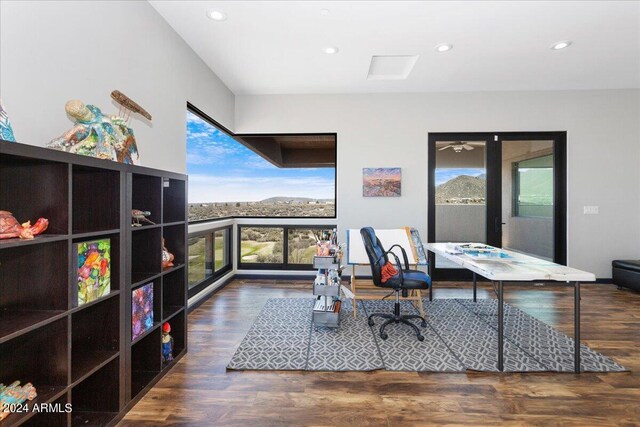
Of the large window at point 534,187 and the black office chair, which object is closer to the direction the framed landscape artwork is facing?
the black office chair

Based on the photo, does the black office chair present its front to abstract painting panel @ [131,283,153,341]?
no

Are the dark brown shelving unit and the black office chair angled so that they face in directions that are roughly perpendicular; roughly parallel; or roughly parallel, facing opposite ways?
roughly parallel

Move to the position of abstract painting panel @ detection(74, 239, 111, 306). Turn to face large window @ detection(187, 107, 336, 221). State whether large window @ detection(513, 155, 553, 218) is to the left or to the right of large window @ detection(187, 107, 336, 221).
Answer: right

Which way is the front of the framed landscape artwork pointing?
toward the camera

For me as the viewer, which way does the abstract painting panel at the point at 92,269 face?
facing the viewer and to the right of the viewer

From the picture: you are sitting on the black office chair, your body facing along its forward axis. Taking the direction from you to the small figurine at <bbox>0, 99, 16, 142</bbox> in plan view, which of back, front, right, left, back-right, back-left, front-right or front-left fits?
back-right

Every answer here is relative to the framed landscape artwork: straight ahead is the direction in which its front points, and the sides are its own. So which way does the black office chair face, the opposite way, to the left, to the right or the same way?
to the left

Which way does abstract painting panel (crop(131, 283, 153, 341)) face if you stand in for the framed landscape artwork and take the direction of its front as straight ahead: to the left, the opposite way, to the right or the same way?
to the left

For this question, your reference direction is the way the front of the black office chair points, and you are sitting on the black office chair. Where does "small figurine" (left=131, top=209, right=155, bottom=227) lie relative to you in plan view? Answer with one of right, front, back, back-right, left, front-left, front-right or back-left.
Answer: back-right

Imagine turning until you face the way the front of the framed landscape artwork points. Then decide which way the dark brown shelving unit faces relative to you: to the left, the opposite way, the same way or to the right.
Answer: to the left

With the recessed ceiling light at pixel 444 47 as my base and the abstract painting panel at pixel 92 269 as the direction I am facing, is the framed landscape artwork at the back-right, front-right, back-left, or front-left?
back-right

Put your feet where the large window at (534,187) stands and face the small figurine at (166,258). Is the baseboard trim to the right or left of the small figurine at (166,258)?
right
